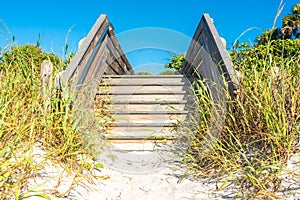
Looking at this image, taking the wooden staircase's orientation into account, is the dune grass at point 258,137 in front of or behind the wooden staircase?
in front

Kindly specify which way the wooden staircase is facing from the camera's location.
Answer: facing the viewer

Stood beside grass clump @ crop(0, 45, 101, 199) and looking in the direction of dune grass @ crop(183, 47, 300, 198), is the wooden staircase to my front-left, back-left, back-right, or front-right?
front-left

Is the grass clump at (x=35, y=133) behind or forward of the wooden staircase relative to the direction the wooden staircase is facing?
forward

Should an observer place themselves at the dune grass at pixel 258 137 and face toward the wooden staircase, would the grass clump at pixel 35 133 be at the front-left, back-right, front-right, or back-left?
front-left
